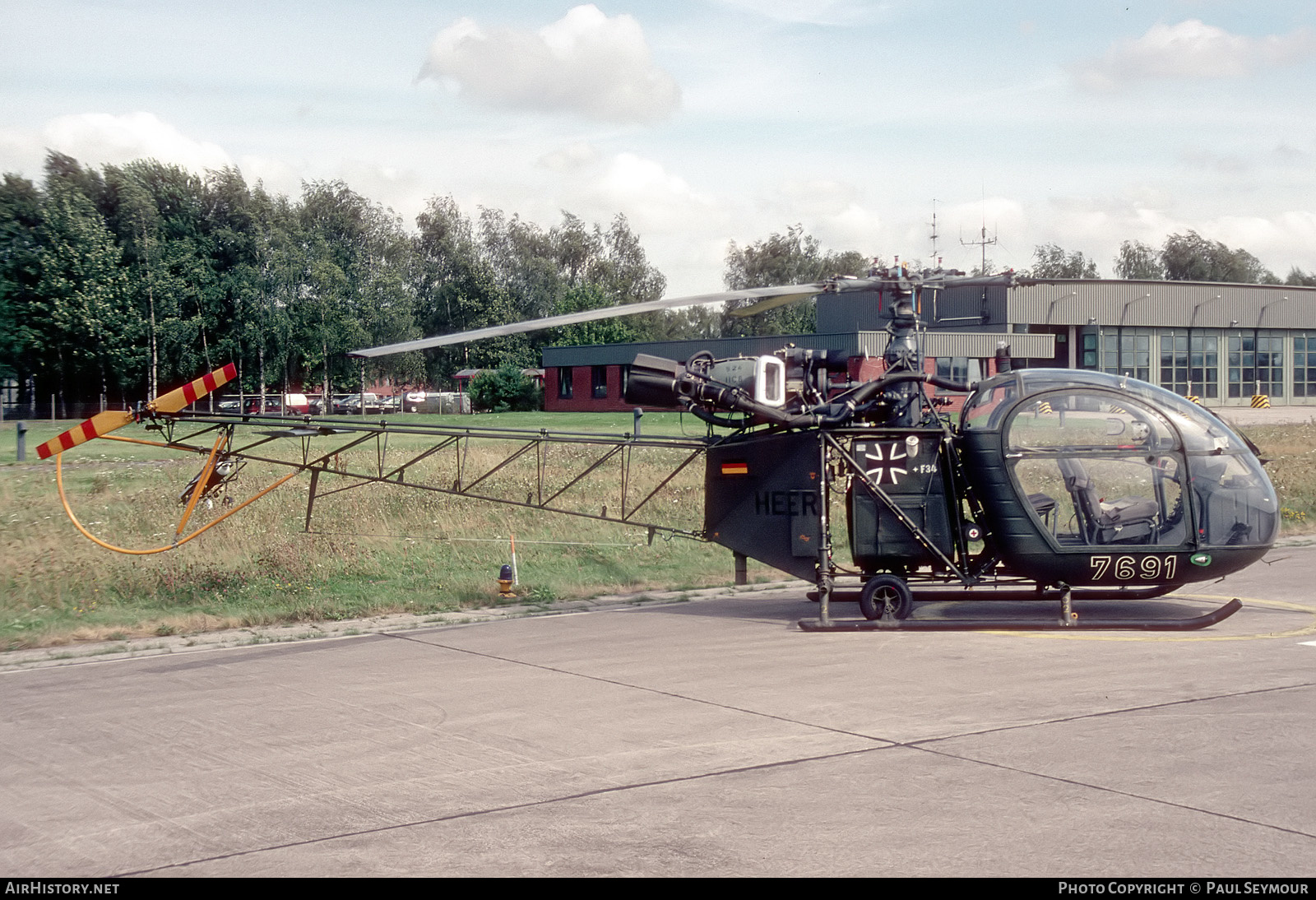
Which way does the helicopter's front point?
to the viewer's right
